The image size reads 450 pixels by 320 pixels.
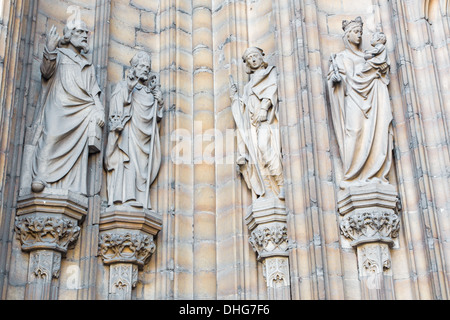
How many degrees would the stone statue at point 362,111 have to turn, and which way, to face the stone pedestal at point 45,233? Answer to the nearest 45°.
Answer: approximately 90° to its right

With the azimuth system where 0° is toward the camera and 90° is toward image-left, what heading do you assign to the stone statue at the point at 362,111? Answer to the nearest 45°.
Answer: approximately 0°

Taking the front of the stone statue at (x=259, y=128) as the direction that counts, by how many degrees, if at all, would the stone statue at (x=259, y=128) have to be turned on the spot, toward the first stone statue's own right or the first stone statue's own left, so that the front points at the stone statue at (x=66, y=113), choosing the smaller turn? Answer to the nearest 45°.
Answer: approximately 45° to the first stone statue's own right

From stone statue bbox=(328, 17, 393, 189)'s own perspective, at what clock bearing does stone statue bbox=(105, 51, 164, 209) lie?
stone statue bbox=(105, 51, 164, 209) is roughly at 3 o'clock from stone statue bbox=(328, 17, 393, 189).

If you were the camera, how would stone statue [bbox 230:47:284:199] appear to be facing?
facing the viewer and to the left of the viewer

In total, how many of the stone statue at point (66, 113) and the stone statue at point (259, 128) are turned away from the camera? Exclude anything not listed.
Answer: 0

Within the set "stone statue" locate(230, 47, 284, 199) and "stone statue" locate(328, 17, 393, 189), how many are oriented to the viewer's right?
0

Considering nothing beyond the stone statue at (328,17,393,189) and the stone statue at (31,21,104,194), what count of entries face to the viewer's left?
0

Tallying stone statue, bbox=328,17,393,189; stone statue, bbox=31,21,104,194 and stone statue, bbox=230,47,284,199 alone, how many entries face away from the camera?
0

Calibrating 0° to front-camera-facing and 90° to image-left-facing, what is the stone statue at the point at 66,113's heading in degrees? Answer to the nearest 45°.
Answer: approximately 315°

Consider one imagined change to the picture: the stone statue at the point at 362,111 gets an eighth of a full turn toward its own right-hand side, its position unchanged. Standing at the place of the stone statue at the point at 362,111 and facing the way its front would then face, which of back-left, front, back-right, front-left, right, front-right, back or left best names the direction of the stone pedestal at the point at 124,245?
front-right

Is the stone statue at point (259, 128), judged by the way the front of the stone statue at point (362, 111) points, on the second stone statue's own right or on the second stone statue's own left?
on the second stone statue's own right

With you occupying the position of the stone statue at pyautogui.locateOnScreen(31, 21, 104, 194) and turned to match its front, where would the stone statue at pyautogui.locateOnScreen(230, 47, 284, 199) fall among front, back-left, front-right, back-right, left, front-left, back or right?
front-left
